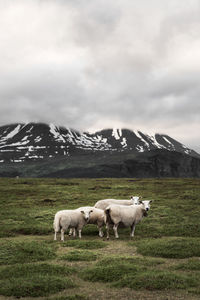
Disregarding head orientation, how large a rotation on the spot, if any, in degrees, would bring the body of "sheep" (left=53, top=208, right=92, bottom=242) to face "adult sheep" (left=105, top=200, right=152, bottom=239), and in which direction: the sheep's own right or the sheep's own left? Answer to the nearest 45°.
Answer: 0° — it already faces it

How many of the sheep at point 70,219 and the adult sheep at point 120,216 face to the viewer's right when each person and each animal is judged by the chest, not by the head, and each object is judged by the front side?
2

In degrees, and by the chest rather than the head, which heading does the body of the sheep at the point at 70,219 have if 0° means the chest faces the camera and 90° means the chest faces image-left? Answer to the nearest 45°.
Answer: approximately 270°

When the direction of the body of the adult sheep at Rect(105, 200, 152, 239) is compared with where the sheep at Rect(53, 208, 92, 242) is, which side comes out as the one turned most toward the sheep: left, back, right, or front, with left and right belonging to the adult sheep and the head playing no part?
back

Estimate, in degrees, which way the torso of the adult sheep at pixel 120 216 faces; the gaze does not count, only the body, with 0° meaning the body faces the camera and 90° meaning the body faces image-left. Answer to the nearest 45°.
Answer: approximately 270°
